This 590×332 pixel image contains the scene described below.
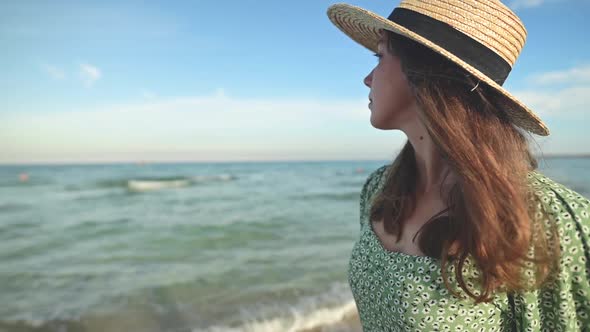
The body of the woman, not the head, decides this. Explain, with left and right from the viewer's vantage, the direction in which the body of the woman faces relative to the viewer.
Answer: facing the viewer and to the left of the viewer

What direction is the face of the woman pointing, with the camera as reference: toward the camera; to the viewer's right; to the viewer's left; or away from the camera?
to the viewer's left
